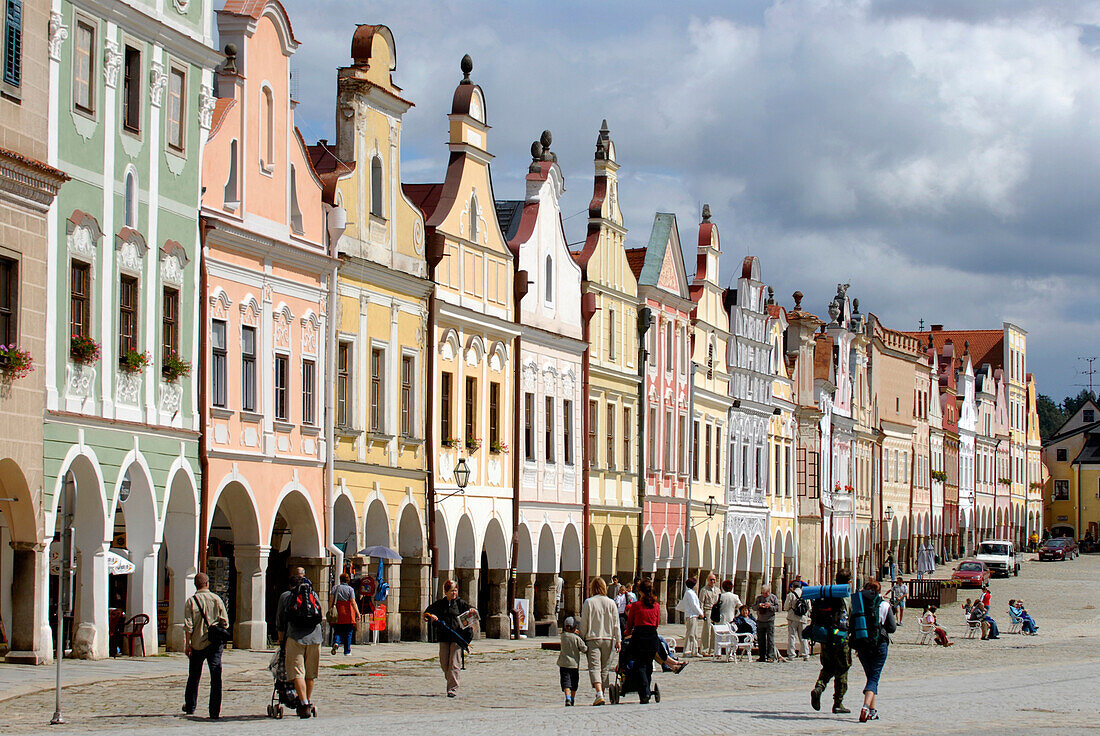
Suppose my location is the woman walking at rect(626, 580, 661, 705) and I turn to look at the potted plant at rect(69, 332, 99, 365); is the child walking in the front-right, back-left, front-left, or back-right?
front-left

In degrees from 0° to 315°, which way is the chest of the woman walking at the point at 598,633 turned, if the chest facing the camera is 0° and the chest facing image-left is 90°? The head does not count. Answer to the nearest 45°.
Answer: approximately 180°

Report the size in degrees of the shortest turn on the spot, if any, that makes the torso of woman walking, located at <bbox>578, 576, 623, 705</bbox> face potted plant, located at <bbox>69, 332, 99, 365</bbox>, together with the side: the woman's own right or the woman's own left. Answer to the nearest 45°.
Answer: approximately 45° to the woman's own left

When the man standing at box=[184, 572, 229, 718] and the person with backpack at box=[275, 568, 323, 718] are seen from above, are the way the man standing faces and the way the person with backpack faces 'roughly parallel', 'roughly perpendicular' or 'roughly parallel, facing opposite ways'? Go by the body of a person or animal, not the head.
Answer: roughly parallel

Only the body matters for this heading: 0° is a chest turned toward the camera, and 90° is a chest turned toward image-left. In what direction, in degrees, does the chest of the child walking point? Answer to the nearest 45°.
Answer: approximately 180°

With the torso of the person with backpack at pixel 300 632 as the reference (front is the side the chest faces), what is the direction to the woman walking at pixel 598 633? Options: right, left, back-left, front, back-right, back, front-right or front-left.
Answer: front-right

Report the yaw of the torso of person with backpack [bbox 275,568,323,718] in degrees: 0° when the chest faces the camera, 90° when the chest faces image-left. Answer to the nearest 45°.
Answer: approximately 180°

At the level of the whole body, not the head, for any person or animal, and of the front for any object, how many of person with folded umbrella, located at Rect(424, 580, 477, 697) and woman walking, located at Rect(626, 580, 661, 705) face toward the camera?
1

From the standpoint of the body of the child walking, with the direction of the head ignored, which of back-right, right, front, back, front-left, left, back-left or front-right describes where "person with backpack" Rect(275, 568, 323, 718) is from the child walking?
back-left

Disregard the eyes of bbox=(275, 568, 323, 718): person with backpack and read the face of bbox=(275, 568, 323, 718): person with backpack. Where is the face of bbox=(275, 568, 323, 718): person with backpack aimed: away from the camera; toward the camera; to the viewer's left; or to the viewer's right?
away from the camera

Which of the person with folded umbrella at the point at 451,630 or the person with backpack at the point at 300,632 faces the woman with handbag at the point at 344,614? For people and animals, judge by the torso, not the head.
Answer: the person with backpack at the point at 300,632
